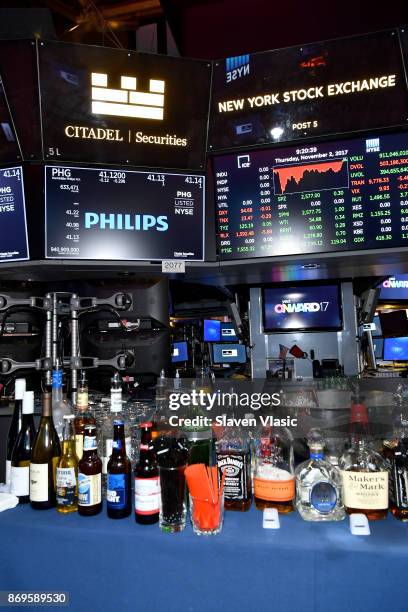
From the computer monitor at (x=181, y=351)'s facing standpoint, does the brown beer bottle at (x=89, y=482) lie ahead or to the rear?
ahead

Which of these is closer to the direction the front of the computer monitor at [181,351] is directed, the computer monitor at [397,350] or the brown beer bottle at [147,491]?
the brown beer bottle

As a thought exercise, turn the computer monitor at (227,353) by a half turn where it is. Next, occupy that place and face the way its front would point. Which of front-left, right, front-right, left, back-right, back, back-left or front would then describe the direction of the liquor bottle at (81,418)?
back

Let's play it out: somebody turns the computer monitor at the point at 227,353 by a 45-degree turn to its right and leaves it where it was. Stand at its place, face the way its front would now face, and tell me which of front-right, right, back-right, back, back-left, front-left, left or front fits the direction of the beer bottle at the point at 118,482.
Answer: front-left

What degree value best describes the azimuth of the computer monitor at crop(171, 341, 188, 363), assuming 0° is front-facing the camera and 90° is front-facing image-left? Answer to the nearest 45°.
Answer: approximately 0°

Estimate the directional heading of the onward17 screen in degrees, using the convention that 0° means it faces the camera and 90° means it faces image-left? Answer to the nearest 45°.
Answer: approximately 0°

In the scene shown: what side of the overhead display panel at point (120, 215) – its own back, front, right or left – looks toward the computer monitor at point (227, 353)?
back

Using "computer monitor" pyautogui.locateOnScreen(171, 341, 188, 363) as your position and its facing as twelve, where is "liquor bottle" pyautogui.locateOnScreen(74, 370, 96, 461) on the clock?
The liquor bottle is roughly at 12 o'clock from the computer monitor.

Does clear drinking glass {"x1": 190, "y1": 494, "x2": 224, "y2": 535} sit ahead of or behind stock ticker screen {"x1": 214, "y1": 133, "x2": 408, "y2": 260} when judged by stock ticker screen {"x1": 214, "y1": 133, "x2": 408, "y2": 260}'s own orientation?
ahead

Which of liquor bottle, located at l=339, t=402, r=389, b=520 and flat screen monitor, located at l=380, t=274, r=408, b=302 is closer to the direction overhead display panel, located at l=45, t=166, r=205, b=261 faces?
the liquor bottle

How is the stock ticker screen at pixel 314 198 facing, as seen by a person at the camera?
facing the viewer and to the left of the viewer
